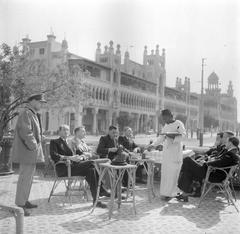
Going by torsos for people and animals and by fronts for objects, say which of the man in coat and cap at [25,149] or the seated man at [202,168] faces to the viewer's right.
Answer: the man in coat and cap

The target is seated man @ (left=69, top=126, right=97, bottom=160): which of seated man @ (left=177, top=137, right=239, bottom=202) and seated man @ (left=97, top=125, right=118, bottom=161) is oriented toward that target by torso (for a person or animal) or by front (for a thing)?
seated man @ (left=177, top=137, right=239, bottom=202)

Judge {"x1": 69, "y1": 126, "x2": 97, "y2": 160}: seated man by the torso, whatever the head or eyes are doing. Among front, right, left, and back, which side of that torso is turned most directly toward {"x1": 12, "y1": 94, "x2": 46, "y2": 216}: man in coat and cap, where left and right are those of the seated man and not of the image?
right

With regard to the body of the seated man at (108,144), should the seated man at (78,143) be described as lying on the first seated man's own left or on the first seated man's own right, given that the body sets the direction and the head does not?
on the first seated man's own right

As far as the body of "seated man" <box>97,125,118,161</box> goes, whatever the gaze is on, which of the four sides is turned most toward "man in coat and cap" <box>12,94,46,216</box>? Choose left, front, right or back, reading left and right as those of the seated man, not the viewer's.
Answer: right

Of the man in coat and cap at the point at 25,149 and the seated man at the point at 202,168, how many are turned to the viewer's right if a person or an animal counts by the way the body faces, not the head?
1

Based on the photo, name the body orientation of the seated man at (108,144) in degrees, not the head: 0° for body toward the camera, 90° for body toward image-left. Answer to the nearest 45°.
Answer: approximately 315°

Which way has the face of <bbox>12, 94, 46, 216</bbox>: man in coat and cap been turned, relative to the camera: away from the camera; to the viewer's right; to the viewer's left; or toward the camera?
to the viewer's right

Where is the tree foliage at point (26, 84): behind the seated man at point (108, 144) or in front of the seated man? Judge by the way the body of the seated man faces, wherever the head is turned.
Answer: behind

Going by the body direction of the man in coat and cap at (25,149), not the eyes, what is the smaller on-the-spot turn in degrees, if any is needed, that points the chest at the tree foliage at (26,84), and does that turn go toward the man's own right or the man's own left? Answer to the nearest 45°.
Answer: approximately 90° to the man's own left

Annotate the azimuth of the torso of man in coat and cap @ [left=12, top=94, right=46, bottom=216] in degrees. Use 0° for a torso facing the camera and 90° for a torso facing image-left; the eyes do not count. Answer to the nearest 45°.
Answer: approximately 270°

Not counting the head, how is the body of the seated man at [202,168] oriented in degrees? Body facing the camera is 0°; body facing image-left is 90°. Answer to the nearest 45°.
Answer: approximately 90°
